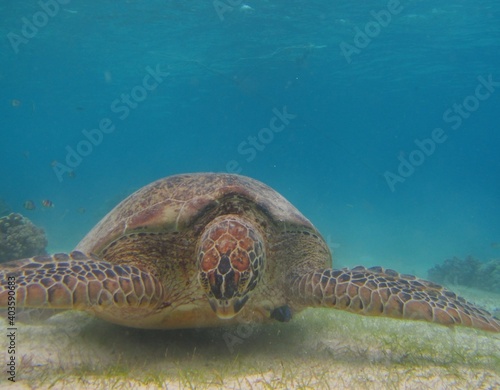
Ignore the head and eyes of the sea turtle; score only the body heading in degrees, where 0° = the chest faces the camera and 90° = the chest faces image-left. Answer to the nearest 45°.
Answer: approximately 0°

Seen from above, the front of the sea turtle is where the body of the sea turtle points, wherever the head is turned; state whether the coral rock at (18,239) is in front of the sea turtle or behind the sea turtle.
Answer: behind
